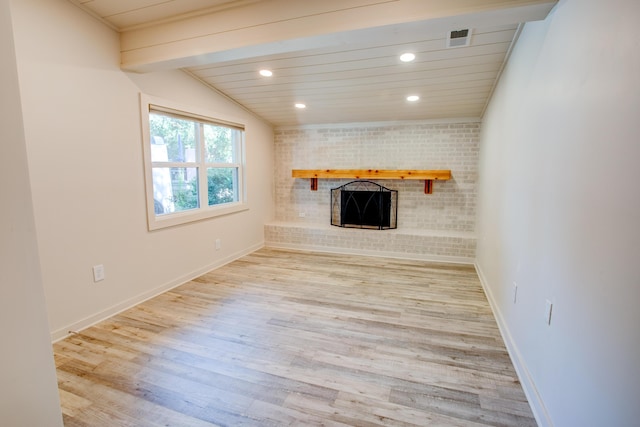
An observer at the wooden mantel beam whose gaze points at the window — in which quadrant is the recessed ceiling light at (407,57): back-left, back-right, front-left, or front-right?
front-left

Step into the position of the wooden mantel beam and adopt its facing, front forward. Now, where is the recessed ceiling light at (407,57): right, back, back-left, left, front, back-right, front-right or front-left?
front

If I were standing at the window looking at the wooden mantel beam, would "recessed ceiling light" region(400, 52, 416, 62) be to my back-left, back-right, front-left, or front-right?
front-right

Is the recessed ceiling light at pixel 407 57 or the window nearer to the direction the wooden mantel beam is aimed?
the recessed ceiling light

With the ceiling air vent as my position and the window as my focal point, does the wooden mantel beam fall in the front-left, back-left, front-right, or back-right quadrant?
front-right

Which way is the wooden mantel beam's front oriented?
toward the camera

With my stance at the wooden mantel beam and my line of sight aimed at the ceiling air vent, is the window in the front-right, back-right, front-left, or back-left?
front-right

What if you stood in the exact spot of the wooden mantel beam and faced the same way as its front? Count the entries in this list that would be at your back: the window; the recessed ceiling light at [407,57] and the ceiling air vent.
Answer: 0

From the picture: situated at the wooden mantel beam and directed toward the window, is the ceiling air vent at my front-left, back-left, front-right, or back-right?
front-left

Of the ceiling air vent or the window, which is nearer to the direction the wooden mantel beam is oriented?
the ceiling air vent

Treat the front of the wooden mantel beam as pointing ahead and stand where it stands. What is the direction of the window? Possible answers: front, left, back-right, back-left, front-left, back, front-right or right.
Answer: front-right

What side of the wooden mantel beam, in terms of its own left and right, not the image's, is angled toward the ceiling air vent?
front
